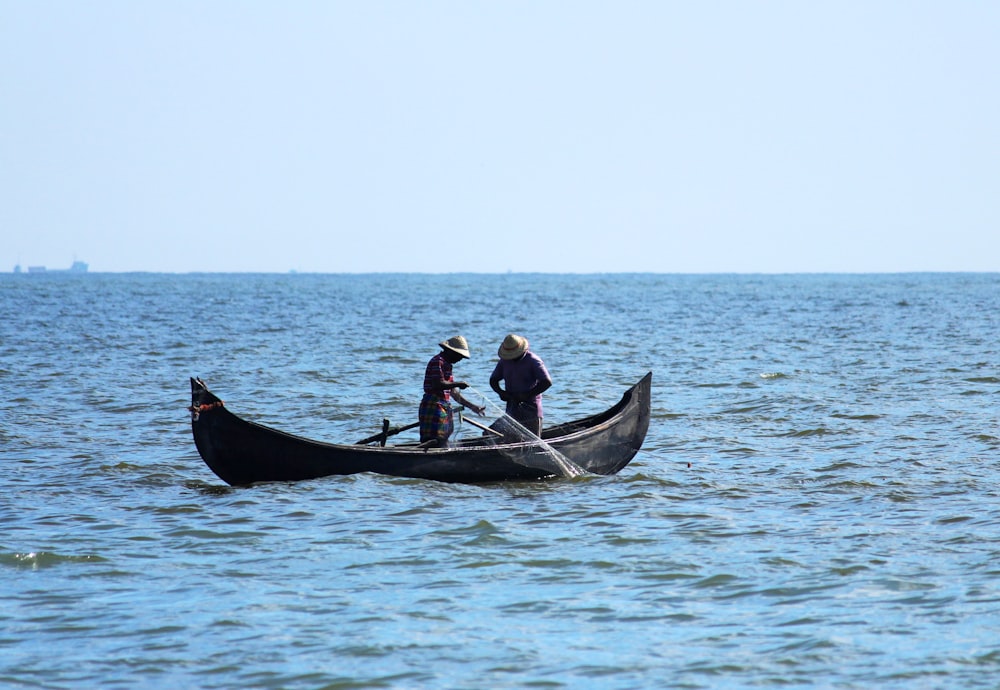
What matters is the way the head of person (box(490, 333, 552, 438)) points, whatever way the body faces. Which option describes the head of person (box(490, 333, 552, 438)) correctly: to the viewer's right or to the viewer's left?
to the viewer's left

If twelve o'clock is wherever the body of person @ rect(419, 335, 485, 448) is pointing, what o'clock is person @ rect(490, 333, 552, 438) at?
person @ rect(490, 333, 552, 438) is roughly at 11 o'clock from person @ rect(419, 335, 485, 448).

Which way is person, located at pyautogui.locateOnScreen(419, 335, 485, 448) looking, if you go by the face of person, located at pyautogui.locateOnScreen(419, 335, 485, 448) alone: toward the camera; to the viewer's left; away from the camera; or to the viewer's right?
to the viewer's right

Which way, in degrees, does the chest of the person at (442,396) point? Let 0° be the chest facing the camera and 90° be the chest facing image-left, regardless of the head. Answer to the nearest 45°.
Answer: approximately 270°
